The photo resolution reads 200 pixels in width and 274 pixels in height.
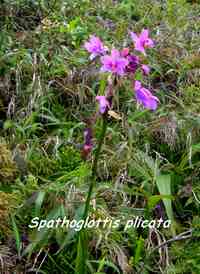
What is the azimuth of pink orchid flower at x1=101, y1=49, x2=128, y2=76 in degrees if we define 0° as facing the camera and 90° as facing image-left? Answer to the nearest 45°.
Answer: approximately 0°
